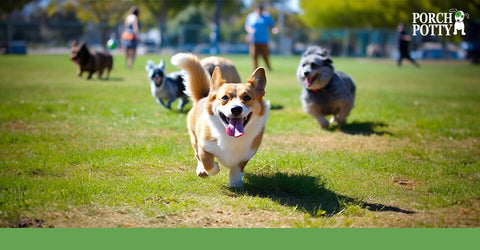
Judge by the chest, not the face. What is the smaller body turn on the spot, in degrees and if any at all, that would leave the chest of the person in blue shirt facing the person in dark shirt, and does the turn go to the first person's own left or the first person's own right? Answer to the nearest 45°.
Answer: approximately 135° to the first person's own left

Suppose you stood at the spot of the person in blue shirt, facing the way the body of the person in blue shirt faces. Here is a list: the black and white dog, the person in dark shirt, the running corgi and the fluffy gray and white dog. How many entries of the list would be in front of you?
3

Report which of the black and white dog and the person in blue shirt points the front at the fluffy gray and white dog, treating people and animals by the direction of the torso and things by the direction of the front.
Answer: the person in blue shirt

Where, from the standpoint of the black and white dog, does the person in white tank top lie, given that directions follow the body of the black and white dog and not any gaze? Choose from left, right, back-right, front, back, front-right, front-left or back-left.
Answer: back-right

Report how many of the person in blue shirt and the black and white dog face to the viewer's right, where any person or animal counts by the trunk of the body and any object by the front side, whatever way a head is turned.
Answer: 0

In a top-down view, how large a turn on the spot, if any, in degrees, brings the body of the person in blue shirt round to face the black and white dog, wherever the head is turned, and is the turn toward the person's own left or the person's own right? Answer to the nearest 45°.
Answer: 0° — they already face it

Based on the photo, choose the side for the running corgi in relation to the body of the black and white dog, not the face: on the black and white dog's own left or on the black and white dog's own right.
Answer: on the black and white dog's own left

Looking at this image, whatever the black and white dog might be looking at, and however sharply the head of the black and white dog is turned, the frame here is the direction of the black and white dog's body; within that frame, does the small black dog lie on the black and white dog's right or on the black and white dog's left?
on the black and white dog's right

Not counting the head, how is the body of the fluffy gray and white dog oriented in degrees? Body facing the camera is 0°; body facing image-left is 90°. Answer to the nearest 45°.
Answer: approximately 45°

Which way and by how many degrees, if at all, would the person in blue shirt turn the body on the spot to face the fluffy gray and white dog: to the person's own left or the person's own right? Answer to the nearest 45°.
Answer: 0° — they already face it

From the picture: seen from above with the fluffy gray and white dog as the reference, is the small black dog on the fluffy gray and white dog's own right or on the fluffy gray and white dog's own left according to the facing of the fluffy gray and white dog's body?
on the fluffy gray and white dog's own right
